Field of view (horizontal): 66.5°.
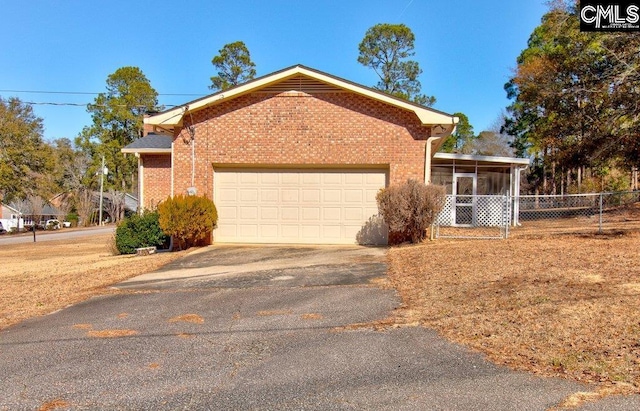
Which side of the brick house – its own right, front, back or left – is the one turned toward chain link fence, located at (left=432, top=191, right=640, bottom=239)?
left

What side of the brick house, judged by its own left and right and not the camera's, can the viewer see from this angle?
front

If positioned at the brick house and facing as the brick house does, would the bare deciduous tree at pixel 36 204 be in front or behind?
behind
